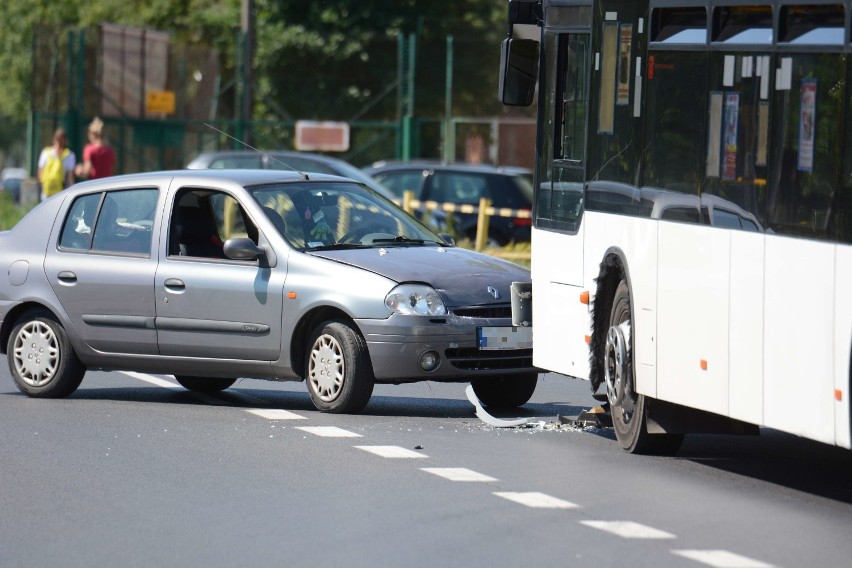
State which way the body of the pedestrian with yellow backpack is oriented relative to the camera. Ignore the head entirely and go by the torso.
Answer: away from the camera

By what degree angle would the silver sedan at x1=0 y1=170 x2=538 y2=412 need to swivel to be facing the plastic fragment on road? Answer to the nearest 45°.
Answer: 0° — it already faces it

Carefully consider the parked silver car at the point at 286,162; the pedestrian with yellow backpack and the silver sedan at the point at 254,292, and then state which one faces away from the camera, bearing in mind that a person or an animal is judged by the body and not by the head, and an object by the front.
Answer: the pedestrian with yellow backpack

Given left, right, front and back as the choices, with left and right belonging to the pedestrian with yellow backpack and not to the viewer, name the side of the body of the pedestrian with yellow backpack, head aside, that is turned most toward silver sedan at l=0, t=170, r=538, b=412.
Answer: back

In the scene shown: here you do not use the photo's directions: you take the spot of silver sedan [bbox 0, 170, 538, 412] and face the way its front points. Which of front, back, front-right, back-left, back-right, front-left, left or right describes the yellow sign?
back-left

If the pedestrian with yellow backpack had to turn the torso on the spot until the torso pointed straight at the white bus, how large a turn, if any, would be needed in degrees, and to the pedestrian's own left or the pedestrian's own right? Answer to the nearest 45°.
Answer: approximately 180°
